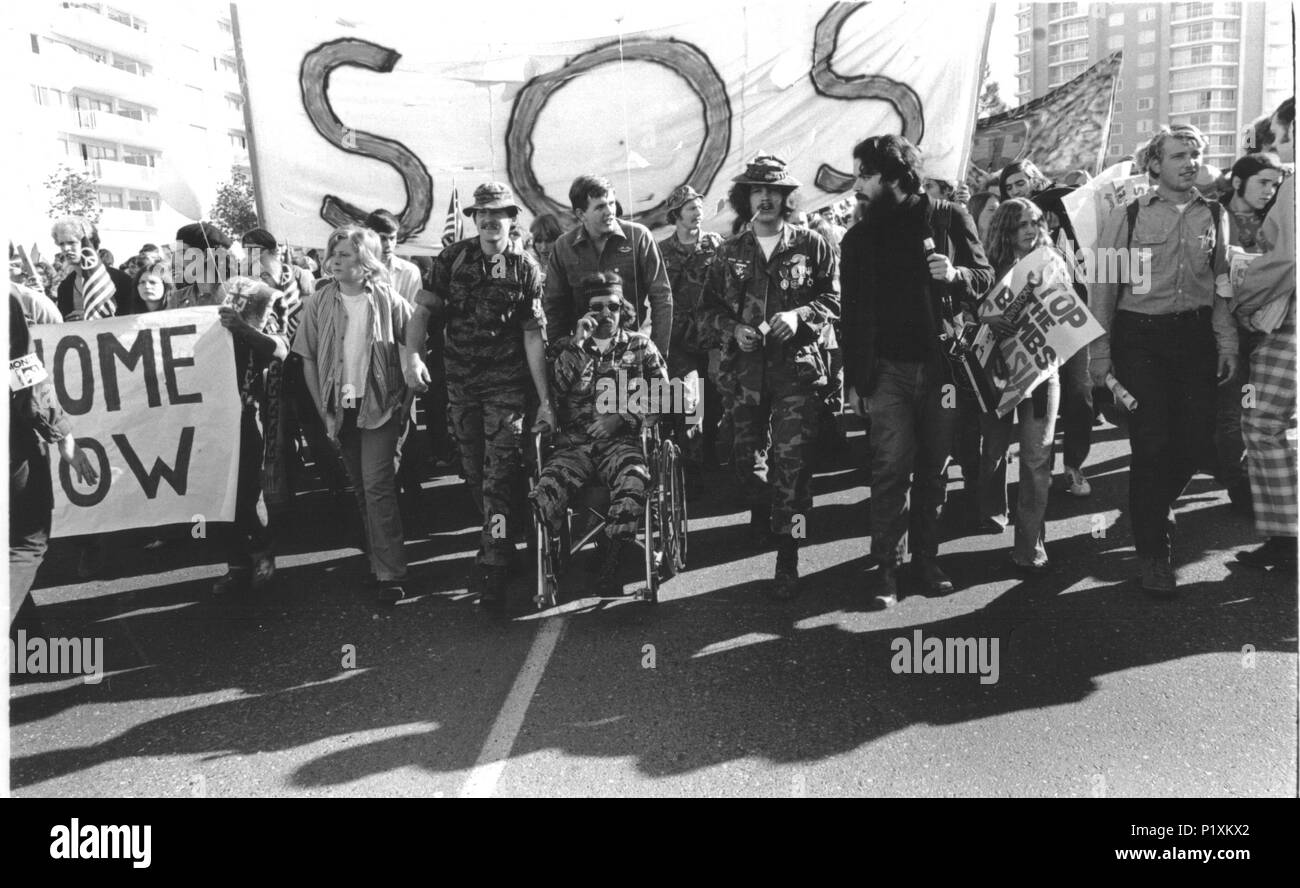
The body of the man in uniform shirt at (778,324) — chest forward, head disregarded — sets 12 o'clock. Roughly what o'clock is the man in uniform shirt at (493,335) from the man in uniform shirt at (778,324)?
the man in uniform shirt at (493,335) is roughly at 3 o'clock from the man in uniform shirt at (778,324).

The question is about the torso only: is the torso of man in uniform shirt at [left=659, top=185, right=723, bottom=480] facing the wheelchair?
yes

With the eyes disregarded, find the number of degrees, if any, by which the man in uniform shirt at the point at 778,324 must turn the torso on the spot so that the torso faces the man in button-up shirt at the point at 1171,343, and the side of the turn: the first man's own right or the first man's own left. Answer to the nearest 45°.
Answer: approximately 90° to the first man's own left

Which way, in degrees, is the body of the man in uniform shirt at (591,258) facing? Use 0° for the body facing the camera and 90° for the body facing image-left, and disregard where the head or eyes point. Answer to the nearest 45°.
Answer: approximately 0°

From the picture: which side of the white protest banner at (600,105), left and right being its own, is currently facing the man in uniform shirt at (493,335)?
front

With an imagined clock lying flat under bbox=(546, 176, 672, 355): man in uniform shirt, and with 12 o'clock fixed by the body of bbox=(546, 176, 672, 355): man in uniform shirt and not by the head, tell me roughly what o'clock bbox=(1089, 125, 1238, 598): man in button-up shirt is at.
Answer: bbox=(1089, 125, 1238, 598): man in button-up shirt is roughly at 10 o'clock from bbox=(546, 176, 672, 355): man in uniform shirt.
